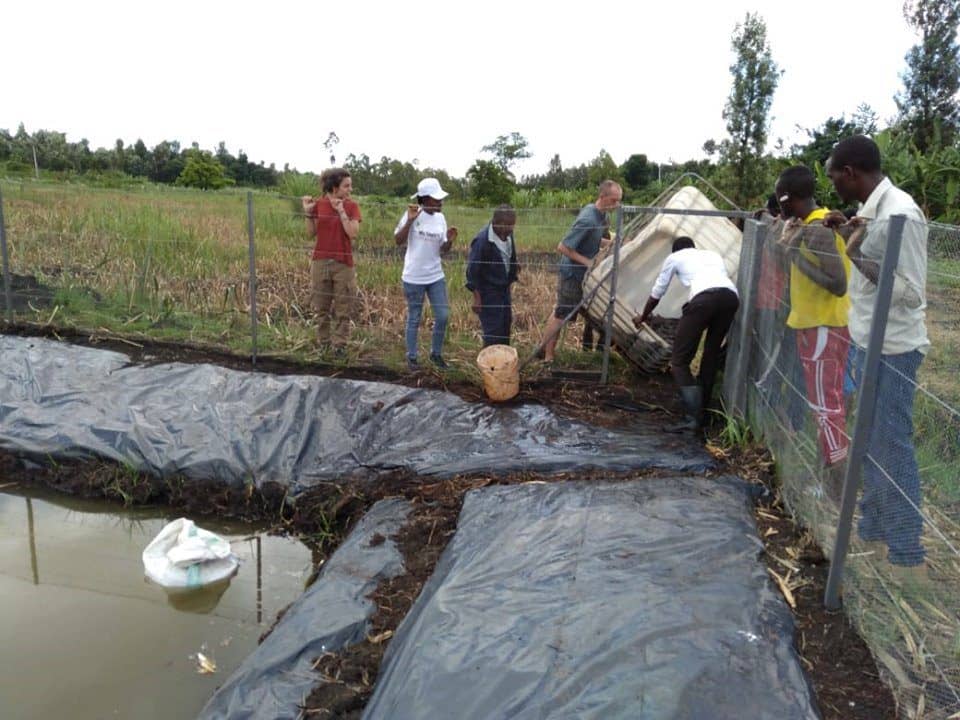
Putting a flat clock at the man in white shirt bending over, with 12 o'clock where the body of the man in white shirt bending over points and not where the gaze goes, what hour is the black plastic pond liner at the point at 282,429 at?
The black plastic pond liner is roughly at 10 o'clock from the man in white shirt bending over.

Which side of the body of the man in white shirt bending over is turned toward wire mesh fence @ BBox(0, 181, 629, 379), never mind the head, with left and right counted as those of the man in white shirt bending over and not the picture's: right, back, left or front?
front

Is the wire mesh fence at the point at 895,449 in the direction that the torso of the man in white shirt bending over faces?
no

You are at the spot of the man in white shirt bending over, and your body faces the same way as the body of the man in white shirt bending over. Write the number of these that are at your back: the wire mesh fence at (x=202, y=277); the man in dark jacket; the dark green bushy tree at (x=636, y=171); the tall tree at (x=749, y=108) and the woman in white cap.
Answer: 0

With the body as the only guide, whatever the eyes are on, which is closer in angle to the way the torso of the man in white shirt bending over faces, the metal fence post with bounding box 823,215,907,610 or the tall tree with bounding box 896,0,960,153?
the tall tree

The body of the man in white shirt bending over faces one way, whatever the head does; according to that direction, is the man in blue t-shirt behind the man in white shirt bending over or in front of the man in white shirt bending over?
in front

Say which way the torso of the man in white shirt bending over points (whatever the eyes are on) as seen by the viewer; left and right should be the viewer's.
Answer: facing away from the viewer and to the left of the viewer

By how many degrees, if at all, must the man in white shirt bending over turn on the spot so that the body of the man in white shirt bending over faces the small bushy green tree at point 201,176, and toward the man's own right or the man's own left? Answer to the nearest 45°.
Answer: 0° — they already face it

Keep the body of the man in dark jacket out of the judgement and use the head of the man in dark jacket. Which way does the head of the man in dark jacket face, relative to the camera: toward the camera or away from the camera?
toward the camera

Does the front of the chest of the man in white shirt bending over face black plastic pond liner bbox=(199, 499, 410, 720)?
no

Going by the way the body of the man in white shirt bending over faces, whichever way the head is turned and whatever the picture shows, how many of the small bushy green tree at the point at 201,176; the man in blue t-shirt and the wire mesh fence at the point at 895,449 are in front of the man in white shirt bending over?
2

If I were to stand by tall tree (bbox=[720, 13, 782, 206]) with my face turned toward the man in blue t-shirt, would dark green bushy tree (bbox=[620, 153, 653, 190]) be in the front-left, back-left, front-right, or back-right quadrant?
back-right

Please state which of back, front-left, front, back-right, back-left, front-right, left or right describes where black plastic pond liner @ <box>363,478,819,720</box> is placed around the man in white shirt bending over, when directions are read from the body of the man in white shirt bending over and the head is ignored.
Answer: back-left

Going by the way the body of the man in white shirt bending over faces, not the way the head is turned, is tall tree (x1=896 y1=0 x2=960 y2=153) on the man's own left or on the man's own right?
on the man's own right

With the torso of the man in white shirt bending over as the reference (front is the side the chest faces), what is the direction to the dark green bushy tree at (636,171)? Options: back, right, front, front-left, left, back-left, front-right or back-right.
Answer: front-right
